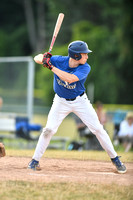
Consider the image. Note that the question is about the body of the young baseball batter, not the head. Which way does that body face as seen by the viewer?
toward the camera

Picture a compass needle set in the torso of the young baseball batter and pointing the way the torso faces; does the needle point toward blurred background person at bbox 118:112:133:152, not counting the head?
no

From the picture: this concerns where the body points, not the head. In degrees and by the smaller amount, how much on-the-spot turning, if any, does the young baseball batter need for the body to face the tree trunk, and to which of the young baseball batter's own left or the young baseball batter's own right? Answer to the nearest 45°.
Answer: approximately 180°
